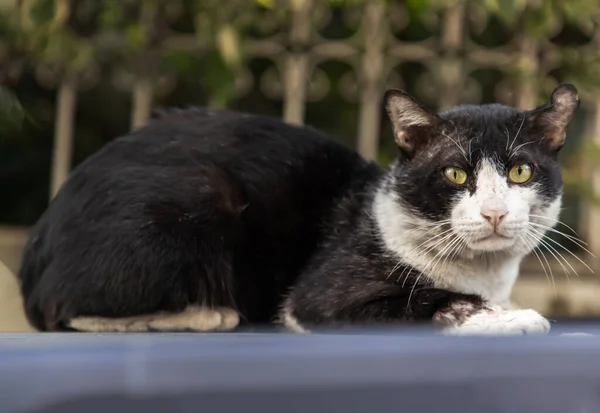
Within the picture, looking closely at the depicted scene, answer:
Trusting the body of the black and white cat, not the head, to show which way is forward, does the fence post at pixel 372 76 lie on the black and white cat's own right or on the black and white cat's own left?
on the black and white cat's own left

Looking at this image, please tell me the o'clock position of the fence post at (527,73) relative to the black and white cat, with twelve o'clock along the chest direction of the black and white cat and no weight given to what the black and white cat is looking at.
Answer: The fence post is roughly at 10 o'clock from the black and white cat.

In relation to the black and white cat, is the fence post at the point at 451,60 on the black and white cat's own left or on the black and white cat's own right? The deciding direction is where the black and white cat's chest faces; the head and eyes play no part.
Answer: on the black and white cat's own left

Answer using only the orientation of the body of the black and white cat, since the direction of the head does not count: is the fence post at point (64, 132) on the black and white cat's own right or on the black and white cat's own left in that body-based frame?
on the black and white cat's own left

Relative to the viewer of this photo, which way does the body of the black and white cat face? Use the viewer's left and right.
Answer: facing to the right of the viewer

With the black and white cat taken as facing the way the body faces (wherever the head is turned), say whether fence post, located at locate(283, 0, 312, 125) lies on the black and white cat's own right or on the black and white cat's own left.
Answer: on the black and white cat's own left
